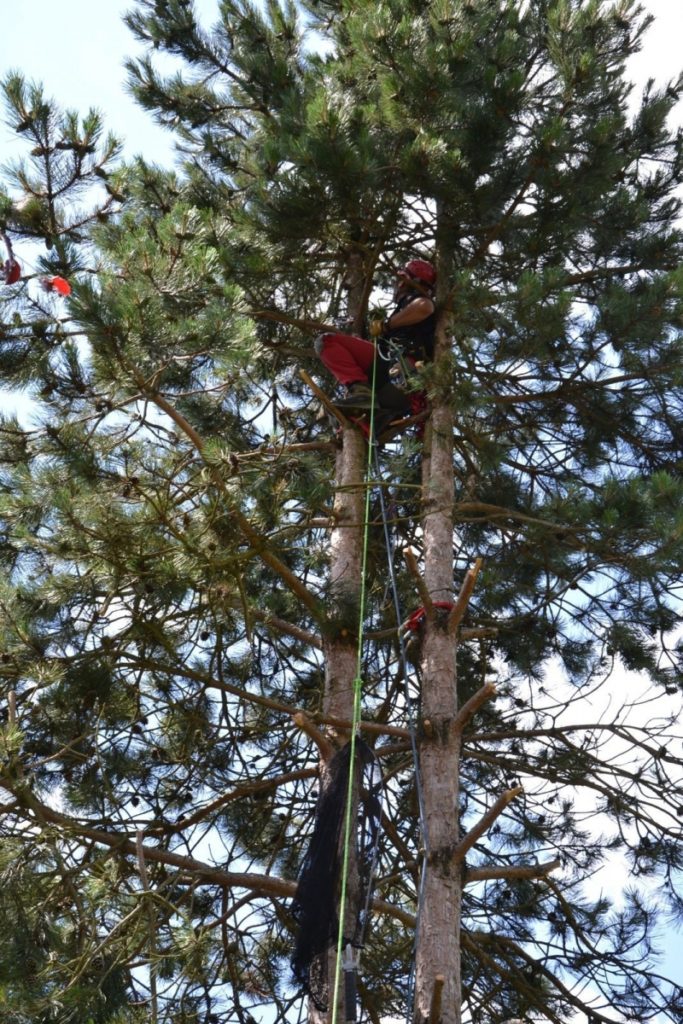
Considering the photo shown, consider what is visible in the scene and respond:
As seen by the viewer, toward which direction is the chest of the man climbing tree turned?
to the viewer's left
